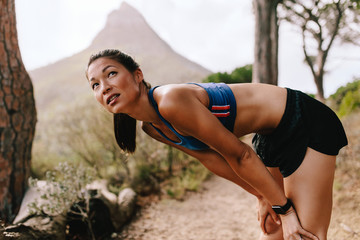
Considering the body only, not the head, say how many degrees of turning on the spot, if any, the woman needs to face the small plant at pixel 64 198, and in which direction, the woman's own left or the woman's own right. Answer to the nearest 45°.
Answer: approximately 45° to the woman's own right

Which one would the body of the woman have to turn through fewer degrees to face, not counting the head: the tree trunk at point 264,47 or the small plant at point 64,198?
the small plant

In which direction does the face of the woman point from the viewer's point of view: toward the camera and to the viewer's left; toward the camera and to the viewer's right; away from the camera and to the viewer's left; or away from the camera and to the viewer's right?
toward the camera and to the viewer's left

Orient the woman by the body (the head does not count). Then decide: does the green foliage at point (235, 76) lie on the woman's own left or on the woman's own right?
on the woman's own right

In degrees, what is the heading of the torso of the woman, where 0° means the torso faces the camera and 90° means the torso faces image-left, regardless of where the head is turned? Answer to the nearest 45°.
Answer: approximately 90°

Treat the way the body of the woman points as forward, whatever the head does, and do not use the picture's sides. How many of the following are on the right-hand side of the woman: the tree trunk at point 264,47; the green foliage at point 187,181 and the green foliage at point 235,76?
3

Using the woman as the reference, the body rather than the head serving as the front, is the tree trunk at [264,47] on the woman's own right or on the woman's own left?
on the woman's own right

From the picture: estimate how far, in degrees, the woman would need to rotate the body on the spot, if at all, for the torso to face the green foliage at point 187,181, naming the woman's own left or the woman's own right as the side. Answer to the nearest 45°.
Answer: approximately 90° to the woman's own right
